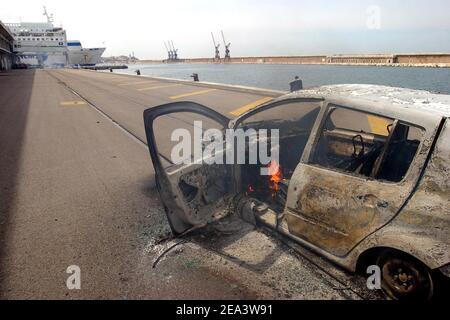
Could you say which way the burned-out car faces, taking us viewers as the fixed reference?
facing away from the viewer and to the left of the viewer
